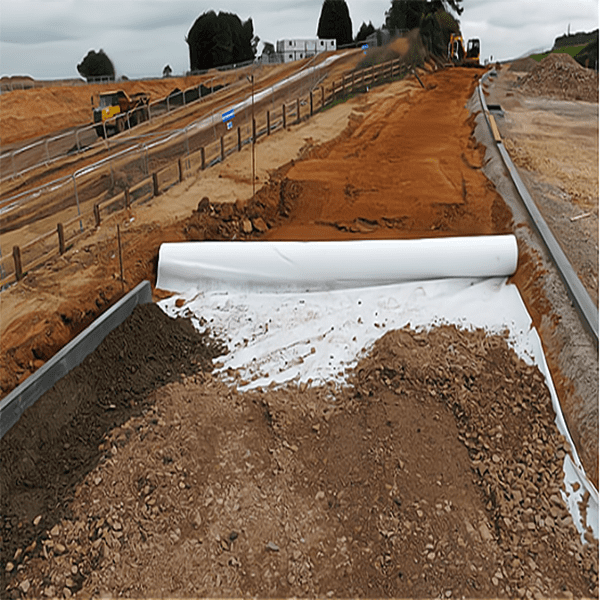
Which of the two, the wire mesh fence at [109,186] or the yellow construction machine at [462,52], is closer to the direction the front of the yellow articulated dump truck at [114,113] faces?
the wire mesh fence

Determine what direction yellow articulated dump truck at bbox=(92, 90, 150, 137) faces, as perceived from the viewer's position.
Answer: facing the viewer and to the left of the viewer

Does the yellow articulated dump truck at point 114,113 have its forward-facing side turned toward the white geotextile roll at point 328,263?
no

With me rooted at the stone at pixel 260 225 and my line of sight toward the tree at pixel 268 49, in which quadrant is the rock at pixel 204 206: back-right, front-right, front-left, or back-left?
front-left

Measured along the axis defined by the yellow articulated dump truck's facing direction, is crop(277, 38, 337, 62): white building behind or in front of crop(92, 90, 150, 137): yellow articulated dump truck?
behind

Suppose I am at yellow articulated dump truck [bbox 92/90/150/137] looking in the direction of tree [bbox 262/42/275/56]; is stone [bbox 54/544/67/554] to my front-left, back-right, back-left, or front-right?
back-right

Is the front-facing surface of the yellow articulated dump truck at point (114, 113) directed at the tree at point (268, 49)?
no

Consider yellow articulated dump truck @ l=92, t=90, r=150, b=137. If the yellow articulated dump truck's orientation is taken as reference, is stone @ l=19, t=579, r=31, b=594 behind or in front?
in front

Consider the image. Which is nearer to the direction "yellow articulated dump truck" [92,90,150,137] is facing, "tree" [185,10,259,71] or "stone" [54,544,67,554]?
the stone

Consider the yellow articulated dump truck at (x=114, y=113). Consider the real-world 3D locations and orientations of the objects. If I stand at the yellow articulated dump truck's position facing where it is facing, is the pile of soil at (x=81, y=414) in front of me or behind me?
in front

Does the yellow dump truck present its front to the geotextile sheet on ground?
no
